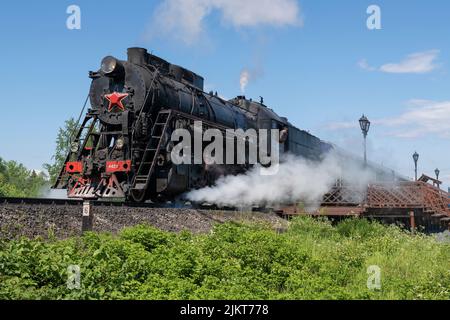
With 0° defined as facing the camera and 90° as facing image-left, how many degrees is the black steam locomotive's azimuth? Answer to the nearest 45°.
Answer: approximately 45°

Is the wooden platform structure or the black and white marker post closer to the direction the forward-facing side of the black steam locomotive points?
the black and white marker post

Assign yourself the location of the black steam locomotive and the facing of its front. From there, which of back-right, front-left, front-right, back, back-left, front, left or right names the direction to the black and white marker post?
front-left

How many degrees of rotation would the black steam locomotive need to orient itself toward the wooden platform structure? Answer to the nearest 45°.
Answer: approximately 180°
